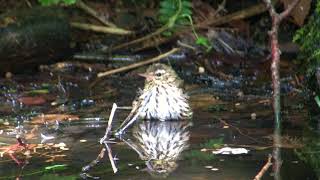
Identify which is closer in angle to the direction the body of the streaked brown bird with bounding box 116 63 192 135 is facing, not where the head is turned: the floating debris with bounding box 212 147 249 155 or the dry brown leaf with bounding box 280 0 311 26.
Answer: the floating debris

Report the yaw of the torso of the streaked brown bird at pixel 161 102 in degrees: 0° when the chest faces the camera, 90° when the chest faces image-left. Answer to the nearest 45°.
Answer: approximately 0°

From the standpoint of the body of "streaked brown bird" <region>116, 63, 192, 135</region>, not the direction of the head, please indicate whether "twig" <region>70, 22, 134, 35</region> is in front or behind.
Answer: behind

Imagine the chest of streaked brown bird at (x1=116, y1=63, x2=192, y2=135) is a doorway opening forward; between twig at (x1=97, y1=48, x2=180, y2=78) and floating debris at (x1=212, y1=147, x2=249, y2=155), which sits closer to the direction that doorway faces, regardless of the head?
the floating debris

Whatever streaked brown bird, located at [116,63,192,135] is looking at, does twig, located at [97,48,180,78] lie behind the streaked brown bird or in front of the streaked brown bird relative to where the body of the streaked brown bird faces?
behind
